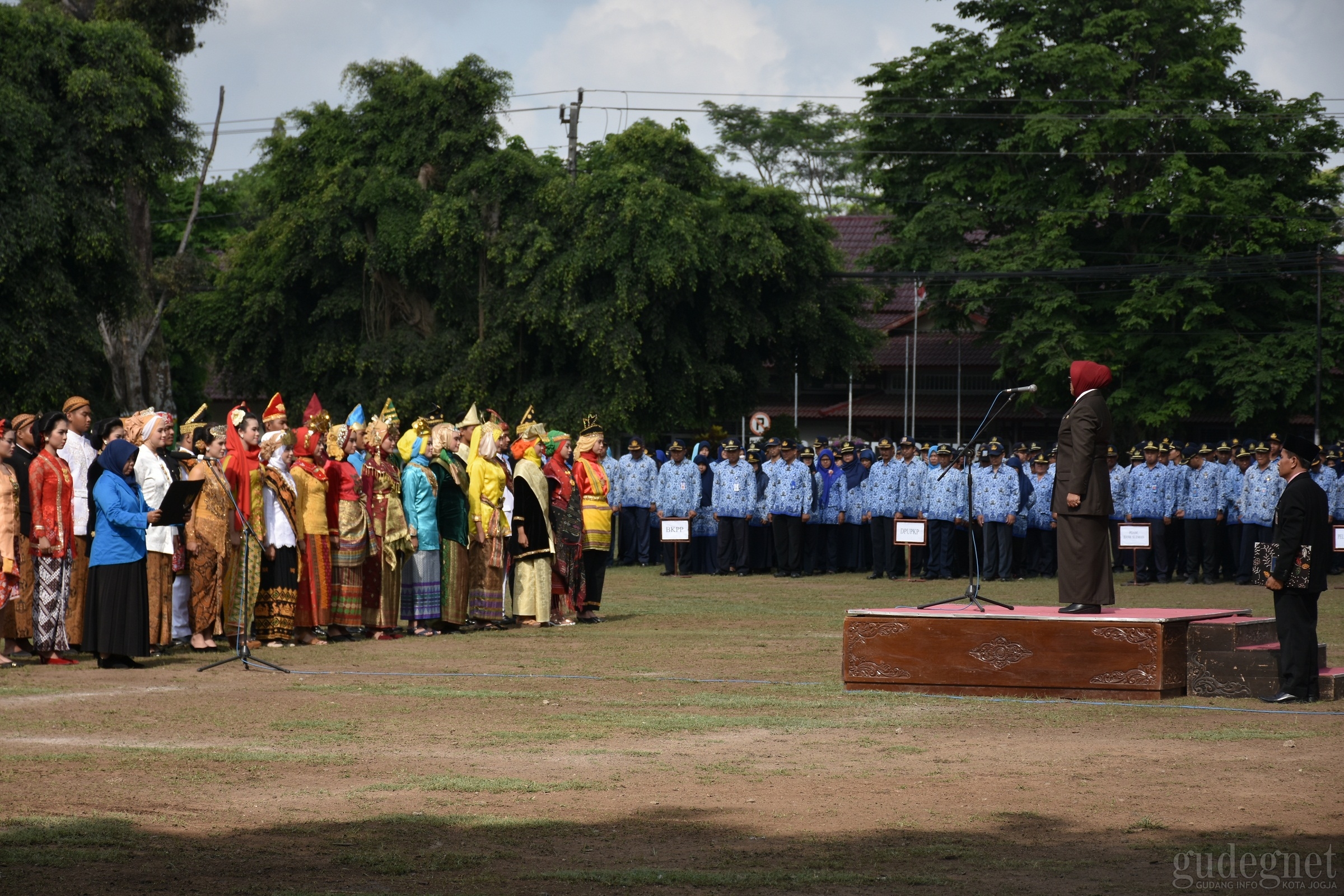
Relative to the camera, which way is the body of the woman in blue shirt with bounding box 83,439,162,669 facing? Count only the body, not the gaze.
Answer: to the viewer's right

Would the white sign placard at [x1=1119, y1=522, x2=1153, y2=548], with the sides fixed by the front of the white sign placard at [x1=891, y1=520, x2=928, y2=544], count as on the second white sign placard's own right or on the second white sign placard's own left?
on the second white sign placard's own left

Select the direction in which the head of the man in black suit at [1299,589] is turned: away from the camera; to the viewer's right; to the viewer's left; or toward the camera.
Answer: to the viewer's left

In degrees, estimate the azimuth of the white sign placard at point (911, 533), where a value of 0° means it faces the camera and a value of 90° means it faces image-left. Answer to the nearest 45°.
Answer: approximately 0°

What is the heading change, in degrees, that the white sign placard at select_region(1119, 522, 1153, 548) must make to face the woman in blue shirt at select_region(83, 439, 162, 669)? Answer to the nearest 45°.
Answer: approximately 45° to its right

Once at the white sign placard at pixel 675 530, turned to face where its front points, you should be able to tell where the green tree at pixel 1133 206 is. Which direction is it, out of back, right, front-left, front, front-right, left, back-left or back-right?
back-left

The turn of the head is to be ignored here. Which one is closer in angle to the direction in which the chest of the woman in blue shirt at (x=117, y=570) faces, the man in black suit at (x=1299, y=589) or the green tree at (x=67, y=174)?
the man in black suit

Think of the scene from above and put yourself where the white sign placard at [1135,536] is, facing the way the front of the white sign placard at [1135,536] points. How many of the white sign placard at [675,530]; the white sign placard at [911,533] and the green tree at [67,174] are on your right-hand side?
3

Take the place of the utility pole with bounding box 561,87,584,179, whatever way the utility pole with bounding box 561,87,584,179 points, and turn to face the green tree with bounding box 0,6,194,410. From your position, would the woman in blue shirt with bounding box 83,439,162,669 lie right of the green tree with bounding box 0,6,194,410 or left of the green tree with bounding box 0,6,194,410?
left

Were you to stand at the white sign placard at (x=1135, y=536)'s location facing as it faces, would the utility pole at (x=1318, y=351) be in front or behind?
behind

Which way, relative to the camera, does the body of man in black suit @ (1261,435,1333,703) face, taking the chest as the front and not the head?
to the viewer's left

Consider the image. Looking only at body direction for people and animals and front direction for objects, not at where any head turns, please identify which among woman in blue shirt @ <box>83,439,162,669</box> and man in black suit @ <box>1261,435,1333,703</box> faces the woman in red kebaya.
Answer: the man in black suit
